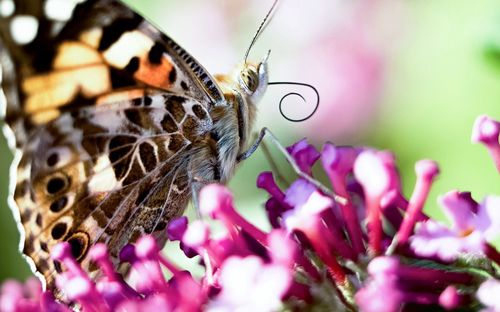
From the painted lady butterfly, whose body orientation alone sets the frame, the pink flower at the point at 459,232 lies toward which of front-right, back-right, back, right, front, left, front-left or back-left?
front-right

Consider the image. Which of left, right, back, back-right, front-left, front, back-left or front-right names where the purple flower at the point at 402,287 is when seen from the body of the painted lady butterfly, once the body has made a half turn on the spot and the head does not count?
back-left

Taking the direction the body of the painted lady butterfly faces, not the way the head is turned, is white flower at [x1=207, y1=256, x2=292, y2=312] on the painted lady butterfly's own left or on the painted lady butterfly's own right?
on the painted lady butterfly's own right

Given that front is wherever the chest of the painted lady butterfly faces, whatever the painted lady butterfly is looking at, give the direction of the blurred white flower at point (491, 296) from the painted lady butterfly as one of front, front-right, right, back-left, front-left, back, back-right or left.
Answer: front-right

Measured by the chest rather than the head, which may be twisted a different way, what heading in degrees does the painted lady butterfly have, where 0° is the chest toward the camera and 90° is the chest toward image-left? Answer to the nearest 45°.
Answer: approximately 270°
